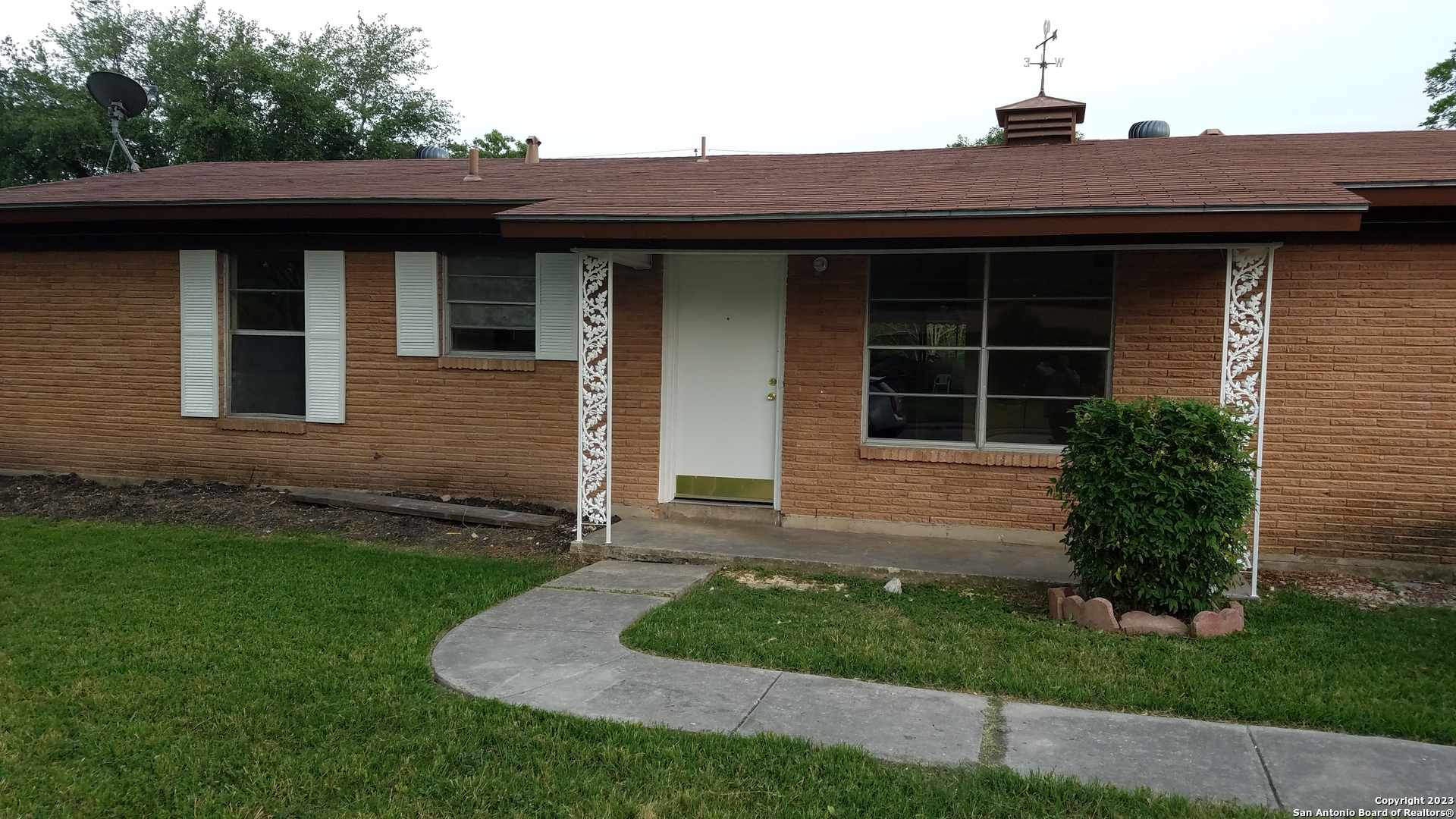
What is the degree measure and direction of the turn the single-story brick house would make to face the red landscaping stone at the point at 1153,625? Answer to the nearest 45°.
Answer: approximately 45° to its left

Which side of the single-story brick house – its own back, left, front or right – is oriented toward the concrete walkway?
front

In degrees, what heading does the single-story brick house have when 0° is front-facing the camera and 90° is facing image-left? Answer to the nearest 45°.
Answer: approximately 0°

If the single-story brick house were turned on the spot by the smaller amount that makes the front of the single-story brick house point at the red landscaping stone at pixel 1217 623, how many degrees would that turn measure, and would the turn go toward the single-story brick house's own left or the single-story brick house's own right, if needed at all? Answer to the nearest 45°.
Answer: approximately 45° to the single-story brick house's own left

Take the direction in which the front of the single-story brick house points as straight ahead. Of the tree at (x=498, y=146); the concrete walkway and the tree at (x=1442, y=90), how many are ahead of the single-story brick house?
1

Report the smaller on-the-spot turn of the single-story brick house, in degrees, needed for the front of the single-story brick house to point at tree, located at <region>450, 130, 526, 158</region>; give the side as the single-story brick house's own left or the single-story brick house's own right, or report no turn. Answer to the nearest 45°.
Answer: approximately 180°

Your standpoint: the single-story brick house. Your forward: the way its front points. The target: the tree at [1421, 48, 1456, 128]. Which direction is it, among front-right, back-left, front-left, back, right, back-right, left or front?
back-left

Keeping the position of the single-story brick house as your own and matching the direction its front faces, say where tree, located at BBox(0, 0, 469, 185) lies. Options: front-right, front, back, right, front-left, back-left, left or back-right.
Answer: back-right

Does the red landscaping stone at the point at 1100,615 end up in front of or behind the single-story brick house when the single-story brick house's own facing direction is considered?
in front
